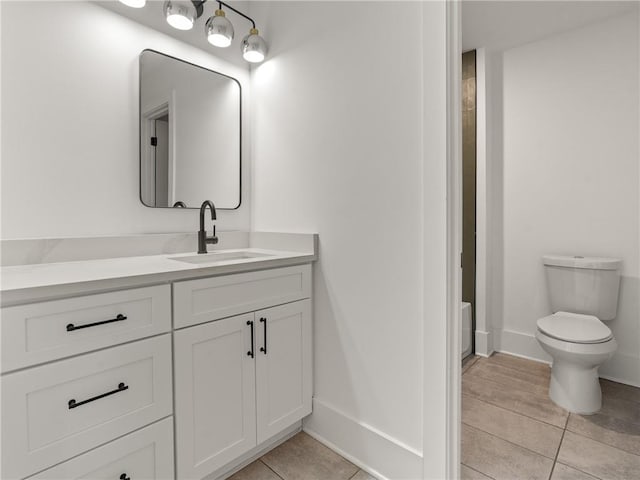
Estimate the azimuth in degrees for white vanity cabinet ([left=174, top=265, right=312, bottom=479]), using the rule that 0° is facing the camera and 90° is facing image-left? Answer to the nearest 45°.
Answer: approximately 315°

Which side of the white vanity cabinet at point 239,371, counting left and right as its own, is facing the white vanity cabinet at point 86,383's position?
right

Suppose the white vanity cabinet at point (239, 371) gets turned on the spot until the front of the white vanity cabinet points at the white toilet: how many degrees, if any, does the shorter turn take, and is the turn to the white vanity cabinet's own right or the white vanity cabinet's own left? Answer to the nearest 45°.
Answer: approximately 45° to the white vanity cabinet's own left
